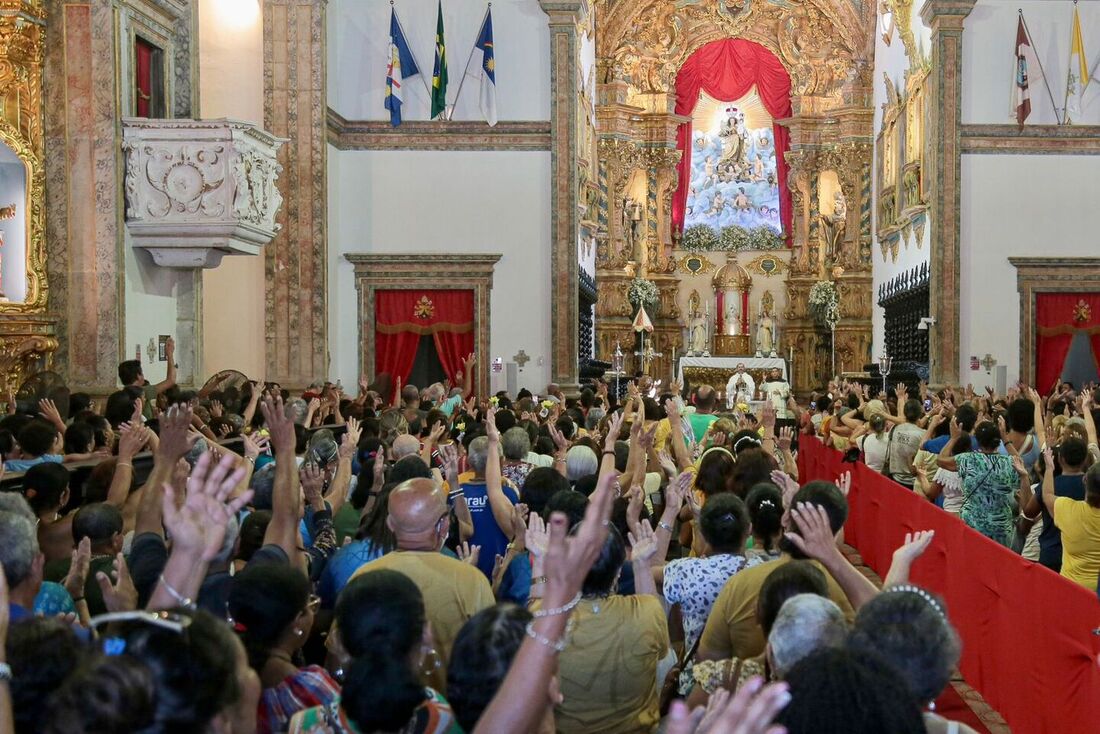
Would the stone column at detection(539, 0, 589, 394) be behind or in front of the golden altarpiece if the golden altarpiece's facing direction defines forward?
in front

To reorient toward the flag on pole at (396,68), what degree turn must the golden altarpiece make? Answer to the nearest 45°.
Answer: approximately 45° to its right

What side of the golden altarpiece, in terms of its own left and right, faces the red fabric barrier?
front

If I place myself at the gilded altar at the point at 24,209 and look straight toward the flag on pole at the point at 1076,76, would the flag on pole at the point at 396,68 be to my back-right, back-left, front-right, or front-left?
front-left

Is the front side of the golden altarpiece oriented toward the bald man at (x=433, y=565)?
yes

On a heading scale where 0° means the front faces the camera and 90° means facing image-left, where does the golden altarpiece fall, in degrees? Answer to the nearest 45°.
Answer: approximately 0°

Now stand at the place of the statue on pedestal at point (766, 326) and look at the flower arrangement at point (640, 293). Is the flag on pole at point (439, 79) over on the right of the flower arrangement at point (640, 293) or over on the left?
left

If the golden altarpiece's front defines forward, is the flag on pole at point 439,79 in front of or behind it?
in front

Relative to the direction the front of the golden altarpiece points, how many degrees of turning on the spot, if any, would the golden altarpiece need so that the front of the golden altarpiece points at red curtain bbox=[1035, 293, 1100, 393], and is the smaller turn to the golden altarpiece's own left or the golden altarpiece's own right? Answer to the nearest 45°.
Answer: approximately 45° to the golden altarpiece's own left

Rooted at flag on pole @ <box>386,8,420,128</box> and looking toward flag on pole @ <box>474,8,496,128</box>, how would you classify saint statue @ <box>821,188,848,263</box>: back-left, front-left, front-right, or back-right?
front-left

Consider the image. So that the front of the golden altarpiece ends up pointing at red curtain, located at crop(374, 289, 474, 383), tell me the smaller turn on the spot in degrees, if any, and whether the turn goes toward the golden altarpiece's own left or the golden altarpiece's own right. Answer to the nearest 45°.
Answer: approximately 45° to the golden altarpiece's own right
